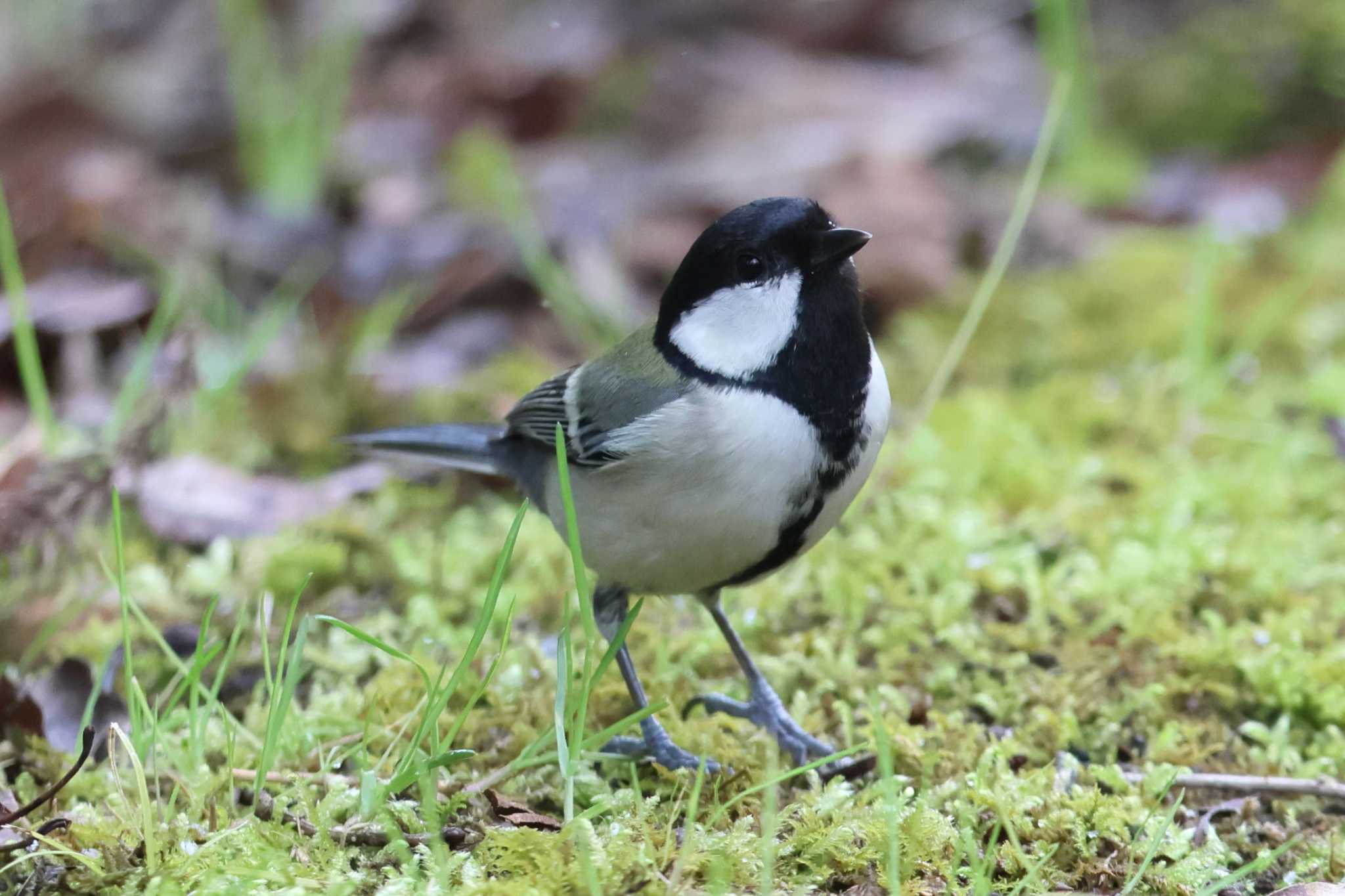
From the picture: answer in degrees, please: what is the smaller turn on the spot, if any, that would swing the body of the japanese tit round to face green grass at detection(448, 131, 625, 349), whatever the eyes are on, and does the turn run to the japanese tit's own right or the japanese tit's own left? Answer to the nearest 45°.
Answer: approximately 135° to the japanese tit's own left

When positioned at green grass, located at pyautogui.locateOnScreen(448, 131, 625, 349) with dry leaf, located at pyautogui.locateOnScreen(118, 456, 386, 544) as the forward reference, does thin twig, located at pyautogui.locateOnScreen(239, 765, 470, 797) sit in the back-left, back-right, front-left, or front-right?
front-left

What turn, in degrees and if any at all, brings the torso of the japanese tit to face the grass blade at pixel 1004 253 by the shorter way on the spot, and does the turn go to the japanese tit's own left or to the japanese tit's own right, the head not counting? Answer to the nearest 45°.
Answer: approximately 90° to the japanese tit's own left

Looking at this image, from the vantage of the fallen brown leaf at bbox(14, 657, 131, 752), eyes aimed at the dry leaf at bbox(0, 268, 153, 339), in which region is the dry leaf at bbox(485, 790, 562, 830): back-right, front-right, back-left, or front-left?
back-right

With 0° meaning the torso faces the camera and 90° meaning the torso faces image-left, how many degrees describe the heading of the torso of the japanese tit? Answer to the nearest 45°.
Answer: approximately 315°

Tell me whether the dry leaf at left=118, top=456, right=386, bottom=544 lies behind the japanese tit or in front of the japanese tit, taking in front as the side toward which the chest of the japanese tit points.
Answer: behind

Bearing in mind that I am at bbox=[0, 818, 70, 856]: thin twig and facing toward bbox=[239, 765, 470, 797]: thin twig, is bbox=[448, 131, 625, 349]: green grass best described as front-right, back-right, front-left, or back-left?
front-left

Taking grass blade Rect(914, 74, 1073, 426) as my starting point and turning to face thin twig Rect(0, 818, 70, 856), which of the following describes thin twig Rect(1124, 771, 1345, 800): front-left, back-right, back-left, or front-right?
front-left

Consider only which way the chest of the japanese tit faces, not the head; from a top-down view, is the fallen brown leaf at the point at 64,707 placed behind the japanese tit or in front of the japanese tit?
behind

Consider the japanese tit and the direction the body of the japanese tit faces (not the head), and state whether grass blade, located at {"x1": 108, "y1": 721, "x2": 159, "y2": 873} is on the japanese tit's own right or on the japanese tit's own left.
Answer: on the japanese tit's own right
